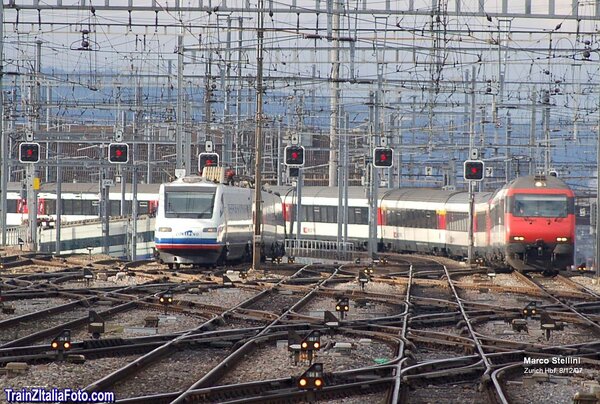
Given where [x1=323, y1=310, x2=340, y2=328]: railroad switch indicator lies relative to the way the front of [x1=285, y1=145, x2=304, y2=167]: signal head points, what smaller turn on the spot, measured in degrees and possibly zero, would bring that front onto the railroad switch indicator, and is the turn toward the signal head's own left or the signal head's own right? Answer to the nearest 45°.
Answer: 0° — it already faces it

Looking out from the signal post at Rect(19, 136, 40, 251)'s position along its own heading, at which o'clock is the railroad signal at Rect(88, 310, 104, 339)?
The railroad signal is roughly at 12 o'clock from the signal post.

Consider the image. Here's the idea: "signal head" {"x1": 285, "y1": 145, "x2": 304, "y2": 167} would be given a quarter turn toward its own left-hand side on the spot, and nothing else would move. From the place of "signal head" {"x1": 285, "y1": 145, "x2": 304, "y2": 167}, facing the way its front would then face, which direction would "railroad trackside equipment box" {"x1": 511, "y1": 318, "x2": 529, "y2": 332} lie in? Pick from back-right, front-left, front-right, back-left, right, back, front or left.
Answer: right

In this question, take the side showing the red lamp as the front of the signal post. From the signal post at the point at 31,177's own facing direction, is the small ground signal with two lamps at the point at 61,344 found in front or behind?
in front

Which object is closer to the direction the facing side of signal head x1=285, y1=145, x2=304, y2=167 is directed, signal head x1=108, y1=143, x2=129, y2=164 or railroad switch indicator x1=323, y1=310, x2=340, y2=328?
the railroad switch indicator

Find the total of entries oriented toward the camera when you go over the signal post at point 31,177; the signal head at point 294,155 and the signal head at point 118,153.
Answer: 3

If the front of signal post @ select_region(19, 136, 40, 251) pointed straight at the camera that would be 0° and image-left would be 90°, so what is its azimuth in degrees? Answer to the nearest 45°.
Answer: approximately 0°

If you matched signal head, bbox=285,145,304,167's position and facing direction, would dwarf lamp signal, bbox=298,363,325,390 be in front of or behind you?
in front

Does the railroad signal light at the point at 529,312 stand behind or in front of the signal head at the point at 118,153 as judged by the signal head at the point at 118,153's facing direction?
in front

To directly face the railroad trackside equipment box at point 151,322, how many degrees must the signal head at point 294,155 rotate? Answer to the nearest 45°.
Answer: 0° — it already faces it

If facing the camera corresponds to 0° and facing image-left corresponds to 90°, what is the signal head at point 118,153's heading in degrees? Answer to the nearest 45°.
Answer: approximately 0°
